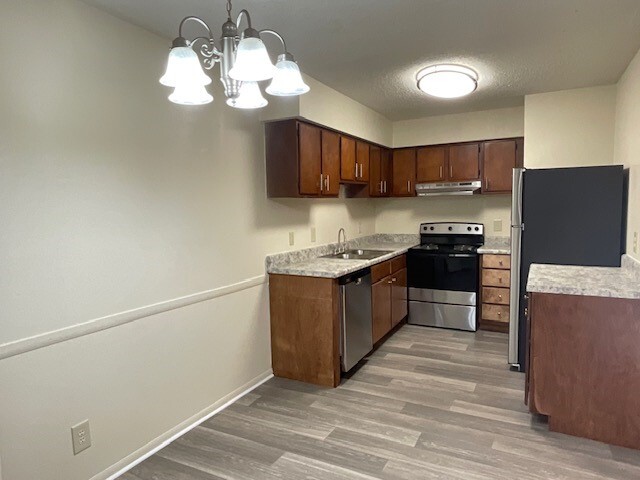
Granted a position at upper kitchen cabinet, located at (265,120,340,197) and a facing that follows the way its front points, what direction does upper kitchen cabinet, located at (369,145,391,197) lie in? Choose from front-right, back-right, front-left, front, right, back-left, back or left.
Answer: left

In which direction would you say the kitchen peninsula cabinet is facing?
to the viewer's left

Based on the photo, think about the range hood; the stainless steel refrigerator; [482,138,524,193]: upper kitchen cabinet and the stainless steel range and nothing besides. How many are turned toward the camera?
3

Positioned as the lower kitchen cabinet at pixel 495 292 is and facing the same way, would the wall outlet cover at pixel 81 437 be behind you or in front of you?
in front

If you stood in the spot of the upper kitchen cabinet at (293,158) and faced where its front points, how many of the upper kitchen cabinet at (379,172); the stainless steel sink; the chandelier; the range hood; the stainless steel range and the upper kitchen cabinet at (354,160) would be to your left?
5

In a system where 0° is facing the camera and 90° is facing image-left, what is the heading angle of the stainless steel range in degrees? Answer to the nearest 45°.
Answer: approximately 0°

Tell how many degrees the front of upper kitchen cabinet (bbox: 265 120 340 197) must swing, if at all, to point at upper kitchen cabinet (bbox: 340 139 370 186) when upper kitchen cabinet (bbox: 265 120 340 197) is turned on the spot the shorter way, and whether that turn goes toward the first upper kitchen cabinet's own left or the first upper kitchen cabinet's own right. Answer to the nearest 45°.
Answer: approximately 90° to the first upper kitchen cabinet's own left

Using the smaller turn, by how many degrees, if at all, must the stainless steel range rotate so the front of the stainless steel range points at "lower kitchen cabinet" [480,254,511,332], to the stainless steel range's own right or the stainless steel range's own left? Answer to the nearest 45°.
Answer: approximately 90° to the stainless steel range's own left

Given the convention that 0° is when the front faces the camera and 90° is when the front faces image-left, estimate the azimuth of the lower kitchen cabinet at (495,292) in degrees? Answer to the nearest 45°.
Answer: approximately 0°

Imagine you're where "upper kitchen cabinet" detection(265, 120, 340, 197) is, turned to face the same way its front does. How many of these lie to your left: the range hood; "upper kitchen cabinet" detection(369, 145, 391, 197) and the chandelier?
2

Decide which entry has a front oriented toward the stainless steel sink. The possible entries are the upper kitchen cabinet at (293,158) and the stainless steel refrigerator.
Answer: the stainless steel refrigerator

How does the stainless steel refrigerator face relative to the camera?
to the viewer's left
